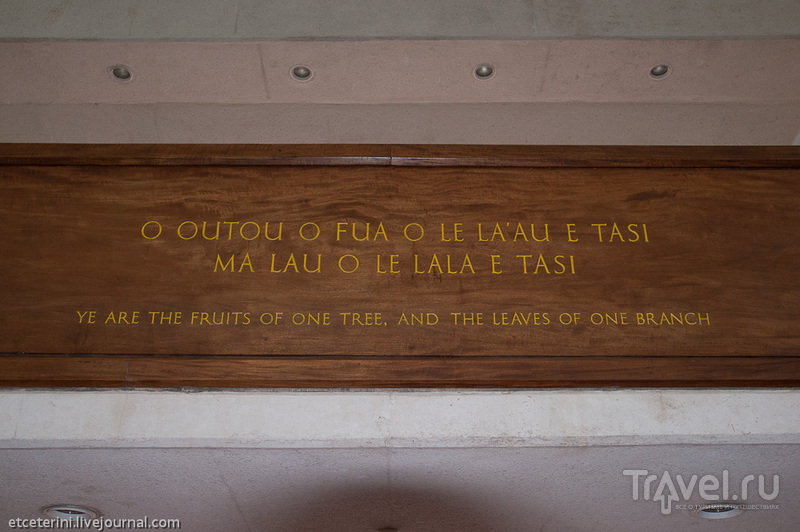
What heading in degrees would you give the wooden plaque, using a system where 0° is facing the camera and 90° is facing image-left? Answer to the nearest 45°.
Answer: approximately 0°
